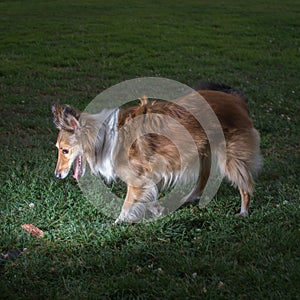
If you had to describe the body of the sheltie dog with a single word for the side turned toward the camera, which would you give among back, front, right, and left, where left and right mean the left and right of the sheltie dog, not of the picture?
left
